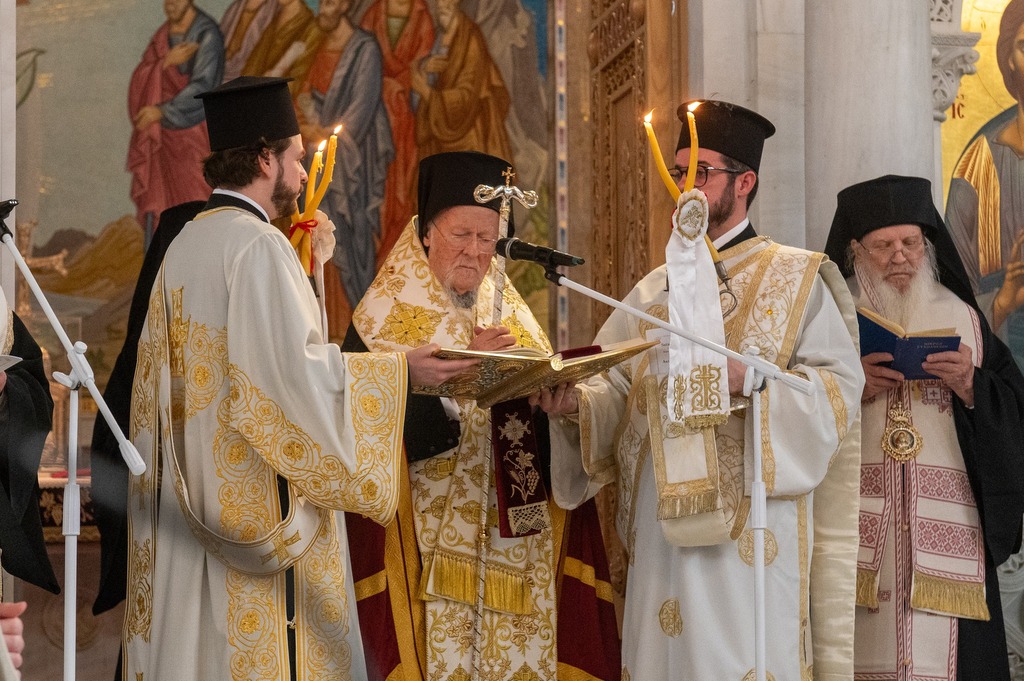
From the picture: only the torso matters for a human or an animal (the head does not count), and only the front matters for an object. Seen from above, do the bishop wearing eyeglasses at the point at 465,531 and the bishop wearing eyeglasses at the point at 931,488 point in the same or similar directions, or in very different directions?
same or similar directions

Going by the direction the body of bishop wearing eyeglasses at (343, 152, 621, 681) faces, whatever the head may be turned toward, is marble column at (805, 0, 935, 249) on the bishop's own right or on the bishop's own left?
on the bishop's own left

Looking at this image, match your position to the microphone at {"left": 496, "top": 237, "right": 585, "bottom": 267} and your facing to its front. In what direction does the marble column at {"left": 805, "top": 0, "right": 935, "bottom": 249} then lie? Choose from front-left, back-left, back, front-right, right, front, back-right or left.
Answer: back-right

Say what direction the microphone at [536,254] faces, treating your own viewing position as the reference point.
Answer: facing to the left of the viewer

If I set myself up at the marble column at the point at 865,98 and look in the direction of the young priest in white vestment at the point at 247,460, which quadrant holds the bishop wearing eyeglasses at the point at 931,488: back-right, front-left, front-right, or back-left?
front-left

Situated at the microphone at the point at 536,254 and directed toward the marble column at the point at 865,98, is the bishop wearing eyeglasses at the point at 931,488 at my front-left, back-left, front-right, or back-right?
front-right

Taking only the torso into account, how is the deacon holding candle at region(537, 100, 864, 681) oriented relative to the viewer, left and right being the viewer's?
facing the viewer and to the left of the viewer

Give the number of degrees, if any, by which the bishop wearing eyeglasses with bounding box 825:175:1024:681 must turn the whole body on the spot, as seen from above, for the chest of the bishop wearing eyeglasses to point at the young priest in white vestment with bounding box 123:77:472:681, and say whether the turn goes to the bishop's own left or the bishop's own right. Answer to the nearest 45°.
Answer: approximately 45° to the bishop's own right

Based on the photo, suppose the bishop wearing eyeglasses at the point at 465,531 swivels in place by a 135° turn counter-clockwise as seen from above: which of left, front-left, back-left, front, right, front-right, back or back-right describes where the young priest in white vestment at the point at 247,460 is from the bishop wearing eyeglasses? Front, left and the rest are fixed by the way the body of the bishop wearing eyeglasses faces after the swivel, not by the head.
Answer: back

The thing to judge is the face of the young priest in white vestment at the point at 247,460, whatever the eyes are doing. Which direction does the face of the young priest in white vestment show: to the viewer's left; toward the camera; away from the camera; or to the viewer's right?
to the viewer's right

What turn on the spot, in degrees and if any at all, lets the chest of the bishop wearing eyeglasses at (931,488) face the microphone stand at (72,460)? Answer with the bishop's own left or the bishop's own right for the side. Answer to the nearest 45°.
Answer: approximately 45° to the bishop's own right

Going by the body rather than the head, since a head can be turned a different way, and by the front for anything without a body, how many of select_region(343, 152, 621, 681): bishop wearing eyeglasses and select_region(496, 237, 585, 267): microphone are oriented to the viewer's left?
1

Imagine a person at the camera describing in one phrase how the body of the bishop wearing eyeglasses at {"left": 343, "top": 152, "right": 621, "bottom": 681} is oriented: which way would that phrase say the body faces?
toward the camera

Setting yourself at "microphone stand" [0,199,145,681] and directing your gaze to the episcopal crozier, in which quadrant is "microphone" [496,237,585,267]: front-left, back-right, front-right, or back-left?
front-right

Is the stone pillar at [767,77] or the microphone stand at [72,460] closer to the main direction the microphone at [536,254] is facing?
the microphone stand

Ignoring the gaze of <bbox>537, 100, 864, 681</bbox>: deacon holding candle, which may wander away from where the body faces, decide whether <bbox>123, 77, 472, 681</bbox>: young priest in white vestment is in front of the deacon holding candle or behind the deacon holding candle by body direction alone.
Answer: in front
